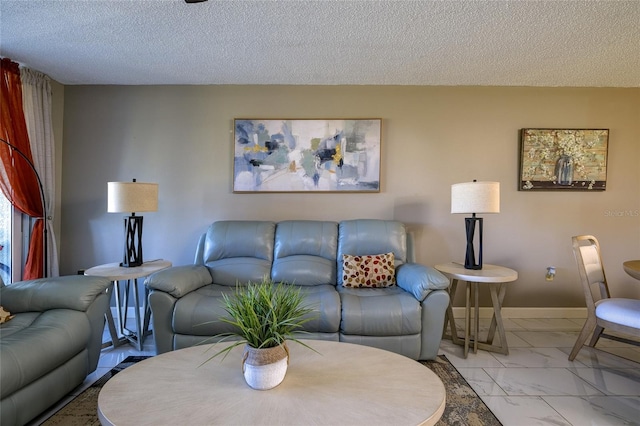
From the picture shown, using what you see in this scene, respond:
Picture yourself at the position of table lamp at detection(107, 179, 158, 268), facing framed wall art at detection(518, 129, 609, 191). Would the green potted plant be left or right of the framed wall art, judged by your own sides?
right

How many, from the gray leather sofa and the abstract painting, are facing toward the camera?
2

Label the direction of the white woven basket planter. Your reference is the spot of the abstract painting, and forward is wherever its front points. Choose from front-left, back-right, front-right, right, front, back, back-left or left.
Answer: front

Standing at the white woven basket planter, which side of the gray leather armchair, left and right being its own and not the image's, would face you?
front

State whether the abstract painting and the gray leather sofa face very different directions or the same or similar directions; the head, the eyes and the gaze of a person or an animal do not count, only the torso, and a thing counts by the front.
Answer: same or similar directions

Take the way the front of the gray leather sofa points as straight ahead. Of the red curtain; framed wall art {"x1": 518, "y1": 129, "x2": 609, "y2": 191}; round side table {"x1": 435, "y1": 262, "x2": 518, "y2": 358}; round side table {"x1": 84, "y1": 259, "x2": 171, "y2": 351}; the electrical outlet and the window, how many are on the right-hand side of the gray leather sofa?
3

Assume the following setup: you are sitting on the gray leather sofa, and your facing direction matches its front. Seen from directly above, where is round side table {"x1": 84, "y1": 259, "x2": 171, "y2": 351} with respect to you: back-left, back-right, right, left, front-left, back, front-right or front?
right

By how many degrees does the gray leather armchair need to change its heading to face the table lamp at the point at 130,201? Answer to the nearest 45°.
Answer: approximately 90° to its left

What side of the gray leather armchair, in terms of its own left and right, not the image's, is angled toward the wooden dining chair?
front

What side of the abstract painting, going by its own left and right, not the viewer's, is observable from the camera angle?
front

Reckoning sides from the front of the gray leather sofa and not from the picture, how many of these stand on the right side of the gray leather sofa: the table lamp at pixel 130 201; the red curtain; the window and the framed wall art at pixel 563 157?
3

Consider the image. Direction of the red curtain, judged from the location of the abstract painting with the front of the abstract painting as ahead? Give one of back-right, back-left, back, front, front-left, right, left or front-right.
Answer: right

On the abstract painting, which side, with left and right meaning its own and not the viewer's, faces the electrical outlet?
left

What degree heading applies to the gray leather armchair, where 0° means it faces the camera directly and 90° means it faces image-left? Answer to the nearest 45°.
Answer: approximately 315°

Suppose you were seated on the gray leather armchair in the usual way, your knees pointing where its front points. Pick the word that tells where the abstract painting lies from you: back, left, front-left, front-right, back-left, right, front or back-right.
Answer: front-left
